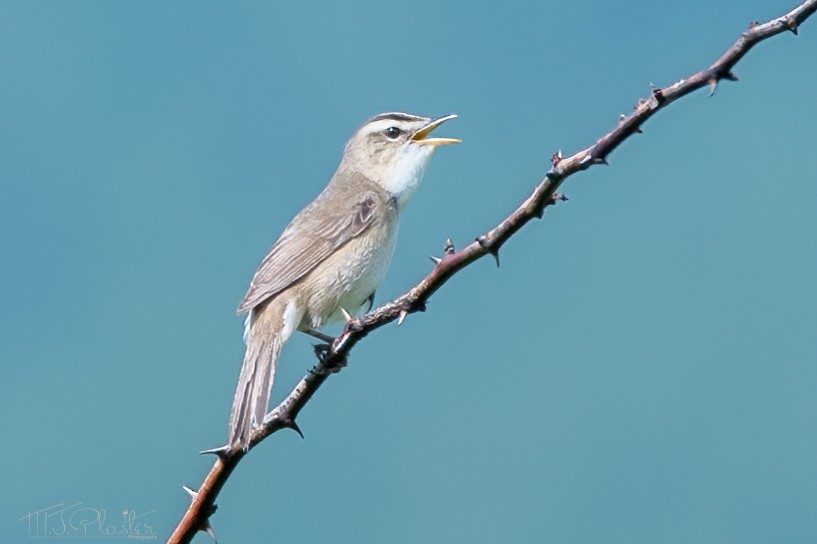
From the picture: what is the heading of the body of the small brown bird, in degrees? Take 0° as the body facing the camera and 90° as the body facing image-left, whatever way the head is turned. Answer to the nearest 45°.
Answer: approximately 270°
